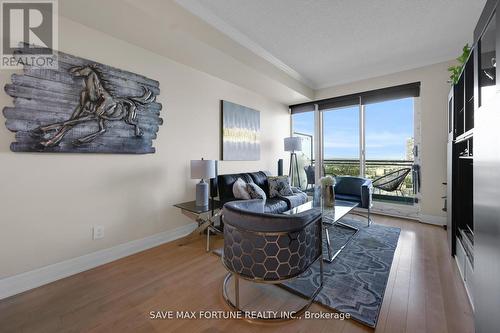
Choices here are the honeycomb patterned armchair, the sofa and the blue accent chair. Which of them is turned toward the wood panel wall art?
the blue accent chair

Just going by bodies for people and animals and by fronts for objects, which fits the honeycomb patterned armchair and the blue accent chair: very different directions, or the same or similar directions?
very different directions

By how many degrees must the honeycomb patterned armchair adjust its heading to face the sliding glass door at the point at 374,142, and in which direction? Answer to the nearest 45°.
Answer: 0° — it already faces it

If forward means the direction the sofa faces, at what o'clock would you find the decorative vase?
The decorative vase is roughly at 11 o'clock from the sofa.

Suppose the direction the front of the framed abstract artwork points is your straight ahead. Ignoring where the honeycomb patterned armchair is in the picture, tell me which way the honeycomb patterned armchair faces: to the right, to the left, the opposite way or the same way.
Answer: to the left

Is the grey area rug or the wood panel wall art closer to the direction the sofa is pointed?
the grey area rug

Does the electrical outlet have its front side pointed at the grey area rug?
yes

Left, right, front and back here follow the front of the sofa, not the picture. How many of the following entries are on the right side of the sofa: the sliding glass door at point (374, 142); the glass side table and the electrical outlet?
2

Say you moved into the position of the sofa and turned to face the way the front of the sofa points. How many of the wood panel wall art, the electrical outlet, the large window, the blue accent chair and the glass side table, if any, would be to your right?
3

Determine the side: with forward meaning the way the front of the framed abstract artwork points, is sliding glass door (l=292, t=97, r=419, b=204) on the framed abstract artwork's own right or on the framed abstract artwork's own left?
on the framed abstract artwork's own left

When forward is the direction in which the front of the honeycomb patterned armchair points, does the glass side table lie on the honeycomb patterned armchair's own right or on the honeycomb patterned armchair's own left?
on the honeycomb patterned armchair's own left
